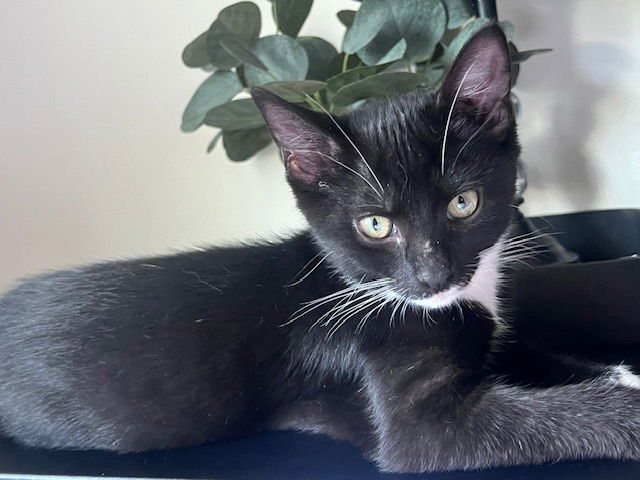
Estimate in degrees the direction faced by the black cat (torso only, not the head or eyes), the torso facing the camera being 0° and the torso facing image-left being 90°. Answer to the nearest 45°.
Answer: approximately 270°
